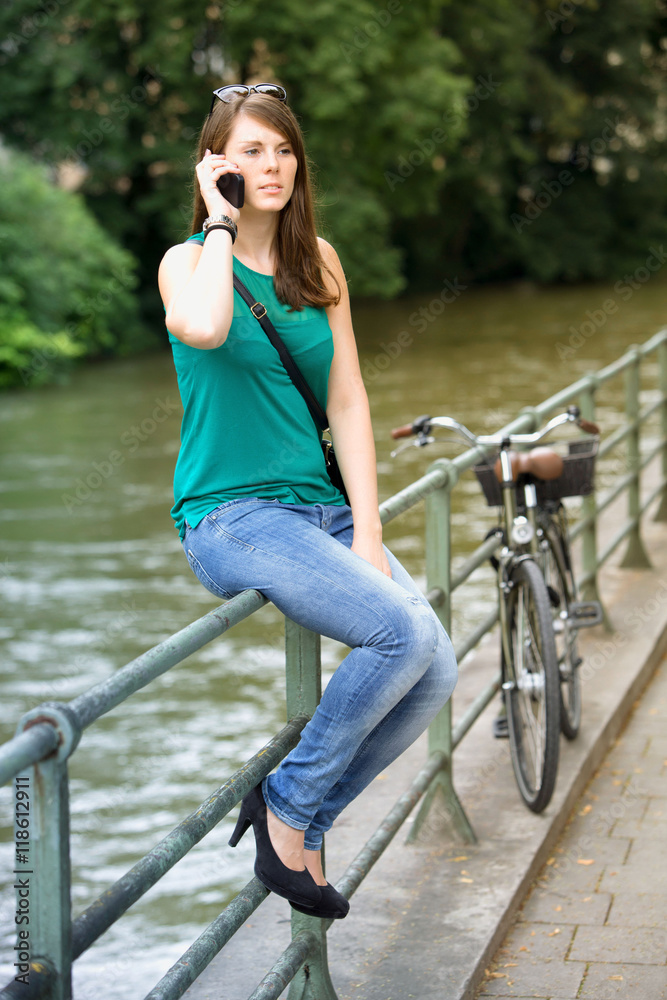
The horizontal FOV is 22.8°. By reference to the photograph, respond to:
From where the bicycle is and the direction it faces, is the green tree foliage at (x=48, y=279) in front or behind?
behind

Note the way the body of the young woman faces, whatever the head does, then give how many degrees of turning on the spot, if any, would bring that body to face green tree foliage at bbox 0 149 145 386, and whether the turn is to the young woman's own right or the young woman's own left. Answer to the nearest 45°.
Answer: approximately 135° to the young woman's own left

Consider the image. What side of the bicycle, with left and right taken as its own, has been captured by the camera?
front

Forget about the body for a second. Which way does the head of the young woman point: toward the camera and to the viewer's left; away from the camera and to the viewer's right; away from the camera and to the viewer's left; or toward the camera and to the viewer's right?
toward the camera and to the viewer's right

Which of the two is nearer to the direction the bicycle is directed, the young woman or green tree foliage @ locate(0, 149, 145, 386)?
the young woman

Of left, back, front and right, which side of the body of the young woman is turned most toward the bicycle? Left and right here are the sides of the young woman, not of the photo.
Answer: left

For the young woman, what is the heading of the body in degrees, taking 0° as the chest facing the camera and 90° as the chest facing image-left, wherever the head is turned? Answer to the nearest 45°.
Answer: approximately 315°

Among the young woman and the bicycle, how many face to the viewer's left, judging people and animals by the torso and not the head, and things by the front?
0

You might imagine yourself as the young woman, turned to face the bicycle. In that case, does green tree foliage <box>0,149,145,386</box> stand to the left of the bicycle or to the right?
left
